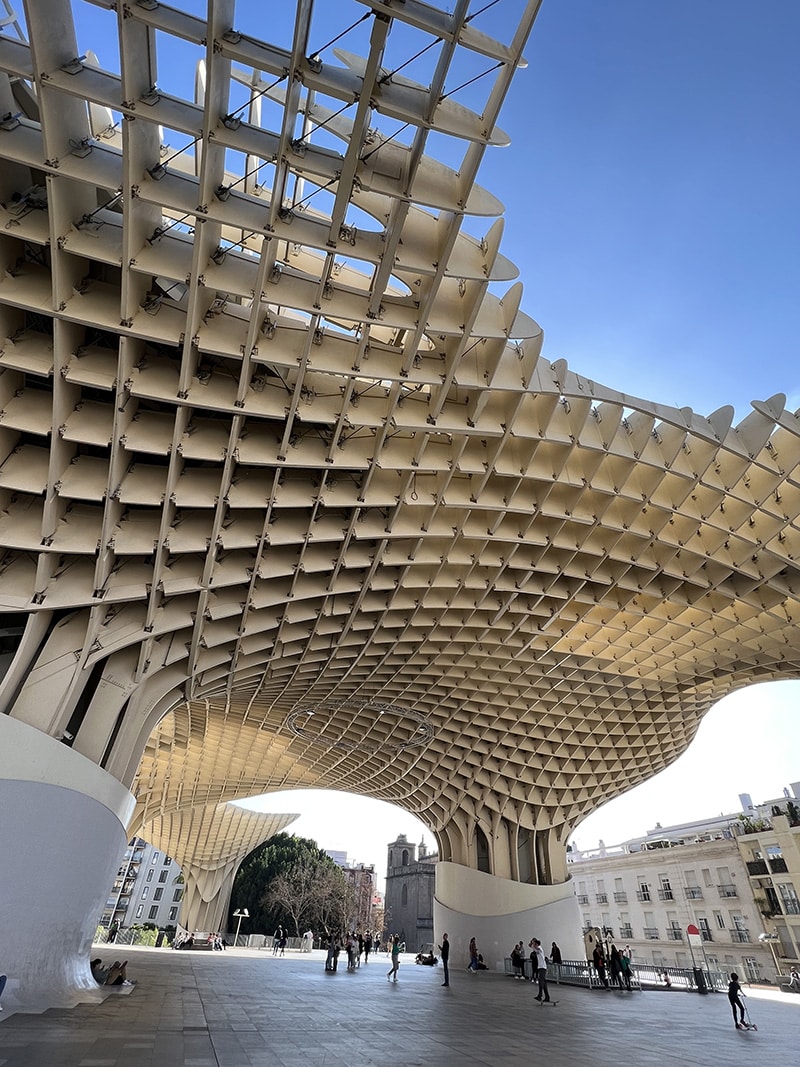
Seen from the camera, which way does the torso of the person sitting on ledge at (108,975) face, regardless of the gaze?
to the viewer's right

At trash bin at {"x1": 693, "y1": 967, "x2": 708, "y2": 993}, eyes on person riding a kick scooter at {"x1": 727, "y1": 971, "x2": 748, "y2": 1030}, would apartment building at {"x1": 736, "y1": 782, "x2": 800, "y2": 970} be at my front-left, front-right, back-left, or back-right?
back-left

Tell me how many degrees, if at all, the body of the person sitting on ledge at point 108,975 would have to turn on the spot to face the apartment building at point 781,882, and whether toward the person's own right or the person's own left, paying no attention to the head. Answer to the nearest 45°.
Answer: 0° — they already face it

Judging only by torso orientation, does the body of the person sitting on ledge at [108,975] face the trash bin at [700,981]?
yes
